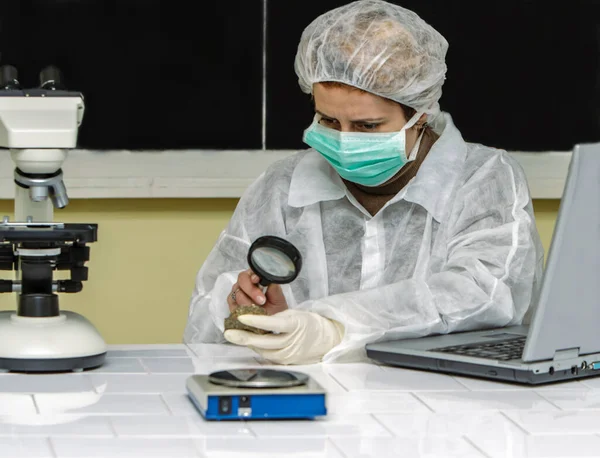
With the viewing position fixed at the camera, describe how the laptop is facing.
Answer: facing away from the viewer and to the left of the viewer

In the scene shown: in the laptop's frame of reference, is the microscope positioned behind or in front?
in front

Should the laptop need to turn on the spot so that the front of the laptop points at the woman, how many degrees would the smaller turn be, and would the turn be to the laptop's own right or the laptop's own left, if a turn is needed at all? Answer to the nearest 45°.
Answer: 0° — it already faces them

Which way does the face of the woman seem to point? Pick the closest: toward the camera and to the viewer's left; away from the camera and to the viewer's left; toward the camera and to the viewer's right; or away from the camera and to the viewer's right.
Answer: toward the camera and to the viewer's left
